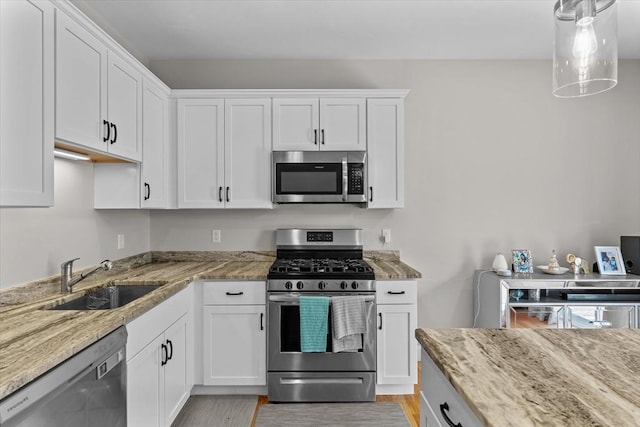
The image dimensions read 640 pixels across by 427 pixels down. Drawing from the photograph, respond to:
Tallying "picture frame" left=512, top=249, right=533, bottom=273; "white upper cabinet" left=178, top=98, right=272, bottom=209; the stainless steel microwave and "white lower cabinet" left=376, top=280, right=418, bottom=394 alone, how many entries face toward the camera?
4

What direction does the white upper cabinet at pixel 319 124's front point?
toward the camera

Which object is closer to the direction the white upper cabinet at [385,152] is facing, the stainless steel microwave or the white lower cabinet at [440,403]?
the white lower cabinet

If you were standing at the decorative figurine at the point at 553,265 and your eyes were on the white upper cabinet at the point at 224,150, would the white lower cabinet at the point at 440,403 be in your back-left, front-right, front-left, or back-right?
front-left

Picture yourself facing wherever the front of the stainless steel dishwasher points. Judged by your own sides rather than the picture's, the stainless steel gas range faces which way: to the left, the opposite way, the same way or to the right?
to the right

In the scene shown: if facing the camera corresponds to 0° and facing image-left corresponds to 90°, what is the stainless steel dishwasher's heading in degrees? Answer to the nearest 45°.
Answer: approximately 315°

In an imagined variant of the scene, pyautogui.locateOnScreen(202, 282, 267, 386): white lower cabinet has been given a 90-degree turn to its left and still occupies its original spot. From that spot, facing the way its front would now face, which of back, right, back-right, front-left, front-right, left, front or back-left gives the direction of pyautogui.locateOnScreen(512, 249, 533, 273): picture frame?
front

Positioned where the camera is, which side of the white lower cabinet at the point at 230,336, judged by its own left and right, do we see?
front

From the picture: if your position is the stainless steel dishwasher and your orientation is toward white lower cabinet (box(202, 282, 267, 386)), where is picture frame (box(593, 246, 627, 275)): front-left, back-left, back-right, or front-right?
front-right

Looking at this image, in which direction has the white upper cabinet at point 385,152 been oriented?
toward the camera

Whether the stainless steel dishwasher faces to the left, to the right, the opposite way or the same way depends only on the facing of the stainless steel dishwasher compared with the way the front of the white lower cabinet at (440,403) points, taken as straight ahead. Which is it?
the opposite way

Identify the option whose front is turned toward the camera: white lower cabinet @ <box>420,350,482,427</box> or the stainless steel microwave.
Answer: the stainless steel microwave

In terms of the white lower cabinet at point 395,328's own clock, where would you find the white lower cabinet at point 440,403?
the white lower cabinet at point 440,403 is roughly at 12 o'clock from the white lower cabinet at point 395,328.

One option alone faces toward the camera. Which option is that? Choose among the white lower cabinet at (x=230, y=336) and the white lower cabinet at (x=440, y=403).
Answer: the white lower cabinet at (x=230, y=336)

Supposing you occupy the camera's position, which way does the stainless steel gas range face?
facing the viewer

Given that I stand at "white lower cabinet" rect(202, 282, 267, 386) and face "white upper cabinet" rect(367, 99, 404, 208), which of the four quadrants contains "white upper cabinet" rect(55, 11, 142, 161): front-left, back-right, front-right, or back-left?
back-right
